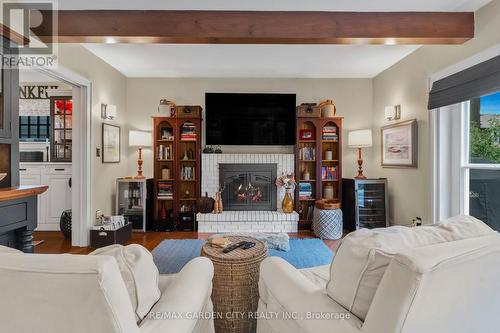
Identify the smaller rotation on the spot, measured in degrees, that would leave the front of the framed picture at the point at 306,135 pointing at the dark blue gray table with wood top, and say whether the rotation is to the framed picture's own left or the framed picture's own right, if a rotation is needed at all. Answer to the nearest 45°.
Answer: approximately 45° to the framed picture's own right

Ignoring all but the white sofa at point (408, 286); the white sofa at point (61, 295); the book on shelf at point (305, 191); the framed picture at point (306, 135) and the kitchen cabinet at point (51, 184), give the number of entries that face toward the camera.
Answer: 3

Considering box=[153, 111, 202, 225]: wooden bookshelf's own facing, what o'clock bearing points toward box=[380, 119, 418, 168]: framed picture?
The framed picture is roughly at 10 o'clock from the wooden bookshelf.

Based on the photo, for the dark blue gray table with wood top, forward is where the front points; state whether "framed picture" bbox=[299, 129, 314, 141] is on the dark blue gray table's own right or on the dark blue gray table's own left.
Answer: on the dark blue gray table's own left

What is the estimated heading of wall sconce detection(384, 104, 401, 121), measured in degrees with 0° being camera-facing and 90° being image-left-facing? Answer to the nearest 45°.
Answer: approximately 45°

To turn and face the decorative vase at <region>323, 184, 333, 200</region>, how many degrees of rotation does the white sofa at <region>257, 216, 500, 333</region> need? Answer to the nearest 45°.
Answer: approximately 45° to its right

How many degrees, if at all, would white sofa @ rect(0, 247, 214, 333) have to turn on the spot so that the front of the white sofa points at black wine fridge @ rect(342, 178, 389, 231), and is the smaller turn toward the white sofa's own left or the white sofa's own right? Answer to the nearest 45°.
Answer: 0° — it already faces it

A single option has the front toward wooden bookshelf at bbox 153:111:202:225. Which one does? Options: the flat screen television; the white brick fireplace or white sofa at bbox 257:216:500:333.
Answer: the white sofa
